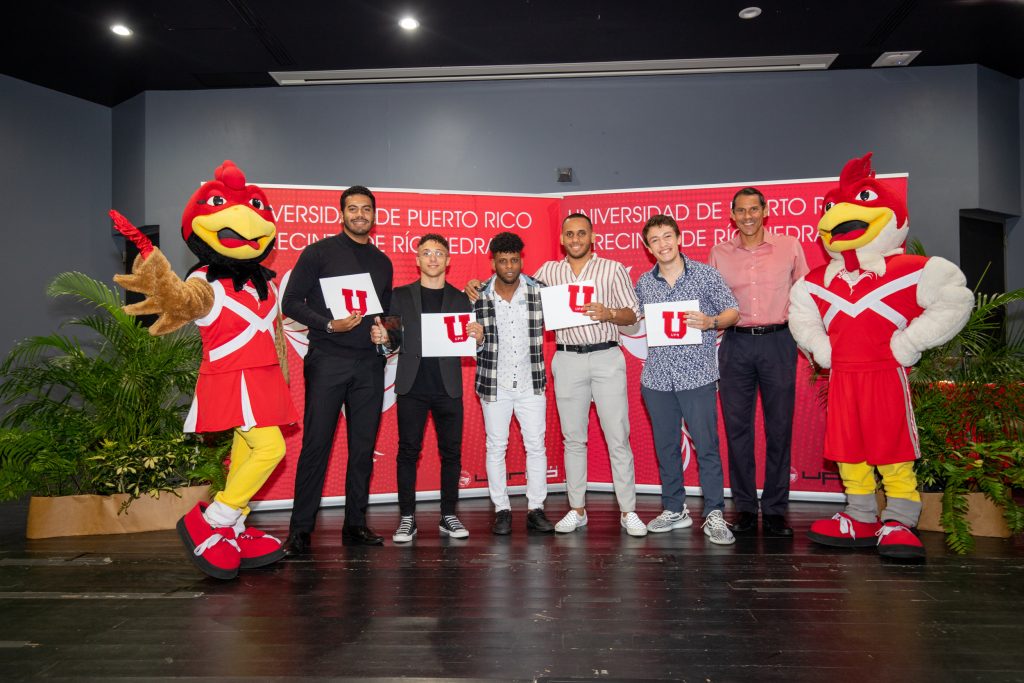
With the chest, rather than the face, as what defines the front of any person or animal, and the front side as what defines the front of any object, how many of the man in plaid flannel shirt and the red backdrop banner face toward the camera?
2

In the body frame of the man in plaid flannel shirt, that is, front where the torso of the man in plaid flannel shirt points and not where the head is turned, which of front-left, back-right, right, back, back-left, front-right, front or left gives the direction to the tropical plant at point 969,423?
left

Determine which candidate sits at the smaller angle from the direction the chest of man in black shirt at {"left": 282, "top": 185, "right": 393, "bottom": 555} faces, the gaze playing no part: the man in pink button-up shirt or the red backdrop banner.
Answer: the man in pink button-up shirt

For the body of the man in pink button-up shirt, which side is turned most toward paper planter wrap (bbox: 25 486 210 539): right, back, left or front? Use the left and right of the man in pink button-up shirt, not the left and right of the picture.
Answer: right

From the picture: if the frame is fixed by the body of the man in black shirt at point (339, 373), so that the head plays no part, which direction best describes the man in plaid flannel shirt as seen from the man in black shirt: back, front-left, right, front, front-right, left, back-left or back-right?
front-left

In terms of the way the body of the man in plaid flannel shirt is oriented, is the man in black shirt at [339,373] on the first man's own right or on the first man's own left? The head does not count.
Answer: on the first man's own right

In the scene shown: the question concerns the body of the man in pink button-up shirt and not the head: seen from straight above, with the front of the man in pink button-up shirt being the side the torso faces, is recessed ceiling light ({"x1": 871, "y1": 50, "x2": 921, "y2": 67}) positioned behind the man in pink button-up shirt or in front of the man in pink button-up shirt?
behind

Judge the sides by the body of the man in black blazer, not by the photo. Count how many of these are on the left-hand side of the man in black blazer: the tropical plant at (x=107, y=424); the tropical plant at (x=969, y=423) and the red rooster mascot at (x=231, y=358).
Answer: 1

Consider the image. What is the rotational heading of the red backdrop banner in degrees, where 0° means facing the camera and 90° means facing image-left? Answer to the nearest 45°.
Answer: approximately 0°

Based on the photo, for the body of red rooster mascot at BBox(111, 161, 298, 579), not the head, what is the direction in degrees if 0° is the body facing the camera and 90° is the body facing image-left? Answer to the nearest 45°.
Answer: approximately 315°

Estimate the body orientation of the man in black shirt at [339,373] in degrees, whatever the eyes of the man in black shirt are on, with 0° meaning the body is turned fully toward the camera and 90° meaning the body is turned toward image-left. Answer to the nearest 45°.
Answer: approximately 315°

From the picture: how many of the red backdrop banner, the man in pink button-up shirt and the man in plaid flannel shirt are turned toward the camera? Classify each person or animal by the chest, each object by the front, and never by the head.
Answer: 3

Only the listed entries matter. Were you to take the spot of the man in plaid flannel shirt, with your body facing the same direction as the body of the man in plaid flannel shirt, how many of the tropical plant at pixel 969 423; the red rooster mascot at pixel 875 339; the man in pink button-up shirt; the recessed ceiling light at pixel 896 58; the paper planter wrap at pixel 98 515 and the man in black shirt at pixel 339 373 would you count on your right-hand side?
2
